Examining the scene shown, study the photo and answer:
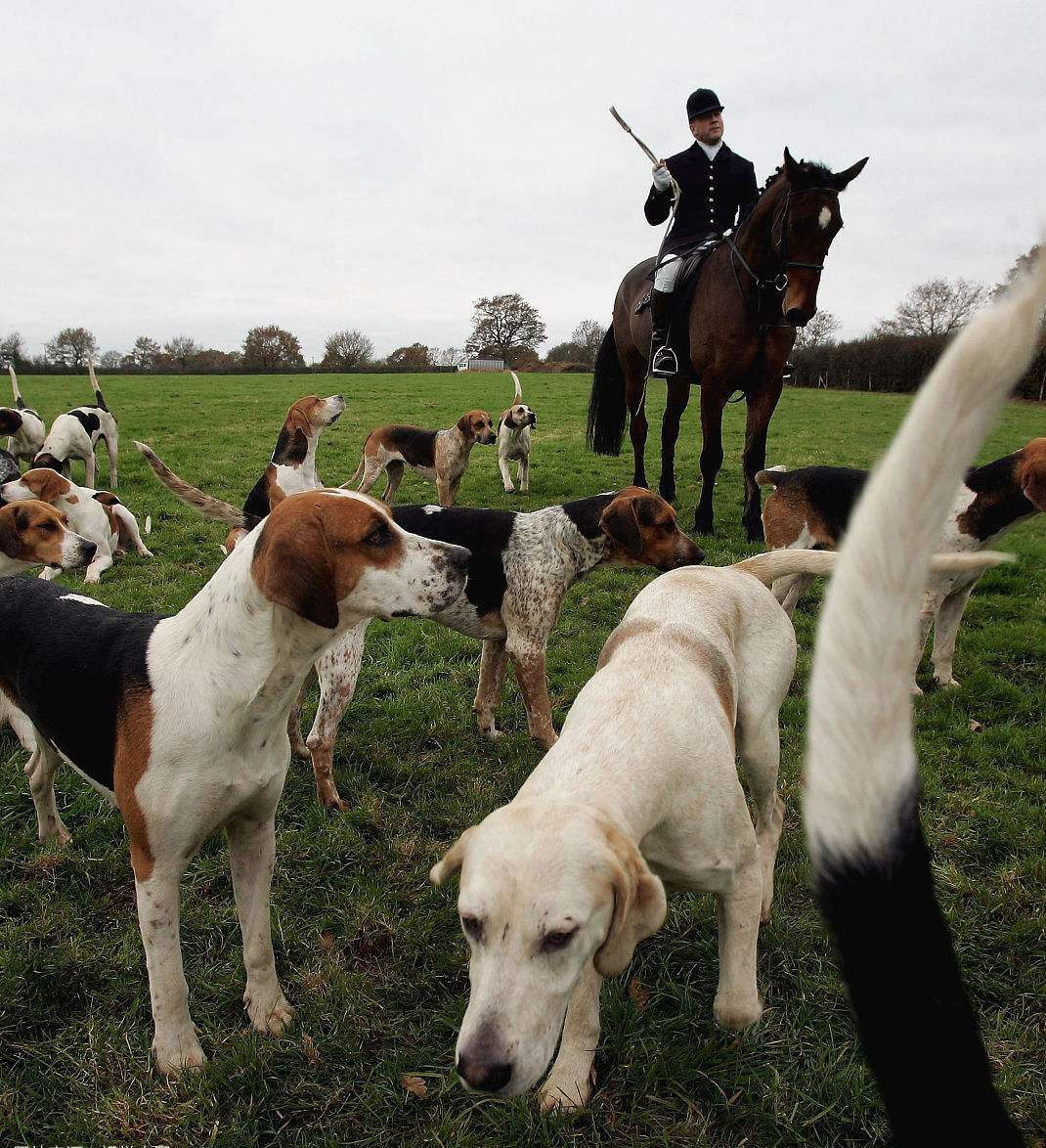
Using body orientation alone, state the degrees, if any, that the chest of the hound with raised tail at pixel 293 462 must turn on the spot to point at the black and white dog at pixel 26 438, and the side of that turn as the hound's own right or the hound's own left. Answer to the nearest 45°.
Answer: approximately 135° to the hound's own left

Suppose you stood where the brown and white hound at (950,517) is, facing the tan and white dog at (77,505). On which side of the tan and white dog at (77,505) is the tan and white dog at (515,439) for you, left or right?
right

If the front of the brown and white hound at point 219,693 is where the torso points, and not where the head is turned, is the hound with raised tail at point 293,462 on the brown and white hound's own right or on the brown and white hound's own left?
on the brown and white hound's own left

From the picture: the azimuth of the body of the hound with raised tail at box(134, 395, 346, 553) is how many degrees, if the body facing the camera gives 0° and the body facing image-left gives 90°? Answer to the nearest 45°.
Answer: approximately 270°

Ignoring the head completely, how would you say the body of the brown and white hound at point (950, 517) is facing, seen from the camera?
to the viewer's right

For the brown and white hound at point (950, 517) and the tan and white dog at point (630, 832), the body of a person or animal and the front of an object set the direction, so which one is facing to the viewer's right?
the brown and white hound

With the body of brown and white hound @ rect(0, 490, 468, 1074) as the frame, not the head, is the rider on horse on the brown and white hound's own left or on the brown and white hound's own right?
on the brown and white hound's own left

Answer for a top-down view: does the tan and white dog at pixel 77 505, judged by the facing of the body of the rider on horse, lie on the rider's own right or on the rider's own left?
on the rider's own right

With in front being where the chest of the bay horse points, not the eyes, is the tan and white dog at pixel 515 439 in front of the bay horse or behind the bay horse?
behind

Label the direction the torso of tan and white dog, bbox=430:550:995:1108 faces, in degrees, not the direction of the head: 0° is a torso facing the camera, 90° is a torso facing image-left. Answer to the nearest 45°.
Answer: approximately 45°
